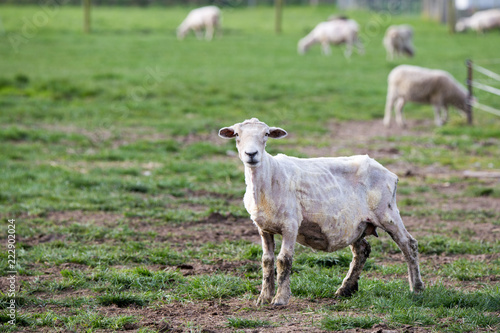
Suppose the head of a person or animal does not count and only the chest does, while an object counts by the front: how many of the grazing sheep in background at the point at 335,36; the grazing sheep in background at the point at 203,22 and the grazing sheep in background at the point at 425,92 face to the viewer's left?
2

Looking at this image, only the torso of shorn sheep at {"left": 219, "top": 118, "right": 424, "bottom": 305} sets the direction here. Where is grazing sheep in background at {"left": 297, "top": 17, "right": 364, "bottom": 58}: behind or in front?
behind

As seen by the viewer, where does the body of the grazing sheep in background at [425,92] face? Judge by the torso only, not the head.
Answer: to the viewer's right

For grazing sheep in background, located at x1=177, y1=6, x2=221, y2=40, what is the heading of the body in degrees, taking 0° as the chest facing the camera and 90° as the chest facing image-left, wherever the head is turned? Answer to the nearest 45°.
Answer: approximately 90°

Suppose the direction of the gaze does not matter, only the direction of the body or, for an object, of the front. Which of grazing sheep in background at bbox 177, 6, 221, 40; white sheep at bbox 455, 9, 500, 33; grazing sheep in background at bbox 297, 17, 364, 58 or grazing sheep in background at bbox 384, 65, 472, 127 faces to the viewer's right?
grazing sheep in background at bbox 384, 65, 472, 127

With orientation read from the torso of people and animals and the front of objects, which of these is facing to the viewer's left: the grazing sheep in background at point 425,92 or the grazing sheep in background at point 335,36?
the grazing sheep in background at point 335,36

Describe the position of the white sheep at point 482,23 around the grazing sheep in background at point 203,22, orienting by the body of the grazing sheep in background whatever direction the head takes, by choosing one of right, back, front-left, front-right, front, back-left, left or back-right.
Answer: back

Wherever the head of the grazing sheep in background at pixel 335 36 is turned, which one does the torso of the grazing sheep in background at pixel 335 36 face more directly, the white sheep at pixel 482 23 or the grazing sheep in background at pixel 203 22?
the grazing sheep in background

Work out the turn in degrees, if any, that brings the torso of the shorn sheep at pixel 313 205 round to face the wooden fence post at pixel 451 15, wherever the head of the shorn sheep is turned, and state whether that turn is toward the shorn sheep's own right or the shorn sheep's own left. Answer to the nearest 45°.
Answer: approximately 135° to the shorn sheep's own right

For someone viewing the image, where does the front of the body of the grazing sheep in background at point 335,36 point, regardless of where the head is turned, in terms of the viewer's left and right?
facing to the left of the viewer

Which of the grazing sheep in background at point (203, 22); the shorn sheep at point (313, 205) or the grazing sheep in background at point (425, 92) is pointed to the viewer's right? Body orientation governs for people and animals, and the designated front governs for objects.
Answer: the grazing sheep in background at point (425, 92)

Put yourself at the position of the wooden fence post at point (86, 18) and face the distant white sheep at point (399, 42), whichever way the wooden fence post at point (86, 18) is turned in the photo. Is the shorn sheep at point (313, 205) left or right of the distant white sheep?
right

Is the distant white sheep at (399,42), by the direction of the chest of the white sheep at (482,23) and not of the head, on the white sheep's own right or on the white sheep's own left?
on the white sheep's own left

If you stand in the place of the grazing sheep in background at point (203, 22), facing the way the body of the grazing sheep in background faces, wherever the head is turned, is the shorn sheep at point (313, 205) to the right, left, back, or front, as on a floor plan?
left

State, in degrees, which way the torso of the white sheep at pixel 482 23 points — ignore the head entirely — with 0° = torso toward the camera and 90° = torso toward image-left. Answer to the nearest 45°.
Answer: approximately 90°

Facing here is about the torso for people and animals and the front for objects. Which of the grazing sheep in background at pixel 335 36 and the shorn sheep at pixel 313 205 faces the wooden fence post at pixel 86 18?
the grazing sheep in background

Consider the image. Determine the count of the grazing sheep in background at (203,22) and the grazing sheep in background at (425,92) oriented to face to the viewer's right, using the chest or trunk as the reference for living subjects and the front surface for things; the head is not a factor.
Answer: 1

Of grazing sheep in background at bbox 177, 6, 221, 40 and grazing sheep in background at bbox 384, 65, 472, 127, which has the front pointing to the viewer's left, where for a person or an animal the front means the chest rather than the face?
grazing sheep in background at bbox 177, 6, 221, 40
